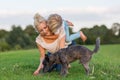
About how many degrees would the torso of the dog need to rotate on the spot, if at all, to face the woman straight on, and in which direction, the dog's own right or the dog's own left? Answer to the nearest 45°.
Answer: approximately 45° to the dog's own right

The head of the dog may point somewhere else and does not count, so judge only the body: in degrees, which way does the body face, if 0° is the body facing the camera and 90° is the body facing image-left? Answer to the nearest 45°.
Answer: approximately 90°
